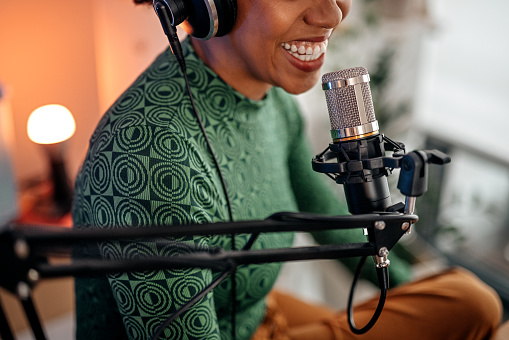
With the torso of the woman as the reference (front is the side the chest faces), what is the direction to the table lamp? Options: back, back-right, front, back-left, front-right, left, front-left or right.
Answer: back

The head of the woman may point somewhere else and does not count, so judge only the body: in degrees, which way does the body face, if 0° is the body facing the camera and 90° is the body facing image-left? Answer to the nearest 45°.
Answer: approximately 315°

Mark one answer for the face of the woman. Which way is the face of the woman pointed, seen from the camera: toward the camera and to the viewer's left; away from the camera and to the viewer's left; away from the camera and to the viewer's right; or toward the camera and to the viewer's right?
toward the camera and to the viewer's right
